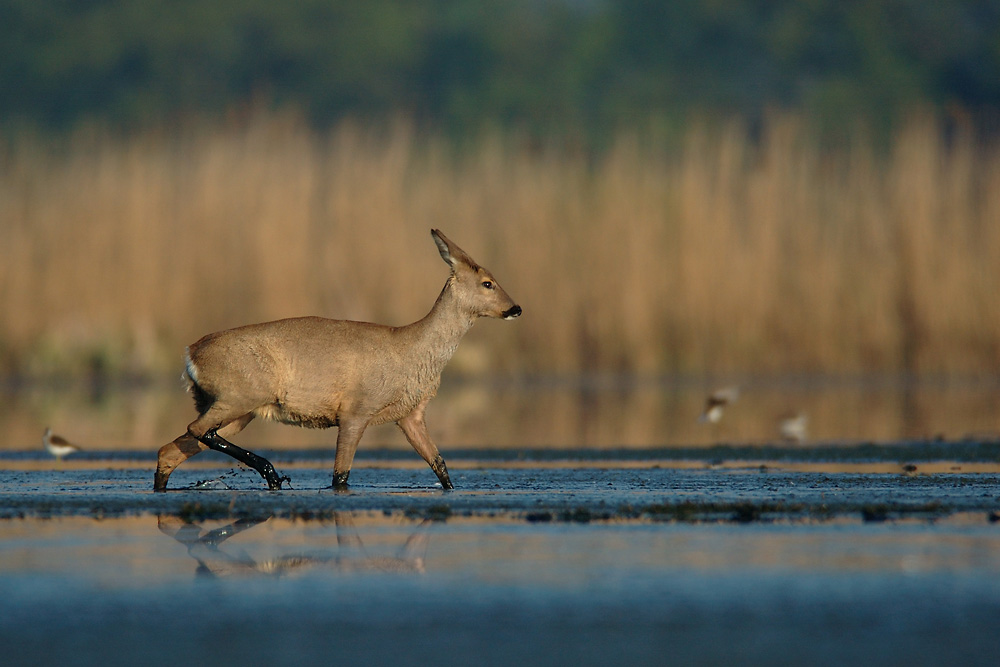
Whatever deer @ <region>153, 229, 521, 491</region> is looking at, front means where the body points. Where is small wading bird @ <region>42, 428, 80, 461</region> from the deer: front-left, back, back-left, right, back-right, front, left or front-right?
back-left

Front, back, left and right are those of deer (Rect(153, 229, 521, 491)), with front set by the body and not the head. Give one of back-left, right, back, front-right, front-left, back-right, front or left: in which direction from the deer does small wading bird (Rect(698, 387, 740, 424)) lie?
front-left

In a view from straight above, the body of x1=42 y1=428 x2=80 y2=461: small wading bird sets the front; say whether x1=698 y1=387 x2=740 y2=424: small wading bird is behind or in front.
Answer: behind

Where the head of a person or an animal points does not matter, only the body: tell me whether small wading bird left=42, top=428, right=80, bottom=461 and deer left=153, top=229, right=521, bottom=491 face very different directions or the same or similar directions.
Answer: very different directions

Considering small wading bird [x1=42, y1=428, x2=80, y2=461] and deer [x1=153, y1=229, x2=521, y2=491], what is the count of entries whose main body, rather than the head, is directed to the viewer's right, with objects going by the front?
1

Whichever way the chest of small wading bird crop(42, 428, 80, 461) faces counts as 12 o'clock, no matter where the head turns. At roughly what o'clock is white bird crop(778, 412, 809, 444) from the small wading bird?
The white bird is roughly at 6 o'clock from the small wading bird.

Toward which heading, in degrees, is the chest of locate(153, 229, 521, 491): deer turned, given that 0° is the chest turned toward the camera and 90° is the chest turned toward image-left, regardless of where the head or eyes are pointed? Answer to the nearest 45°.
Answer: approximately 270°
